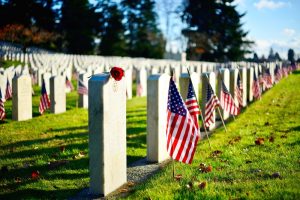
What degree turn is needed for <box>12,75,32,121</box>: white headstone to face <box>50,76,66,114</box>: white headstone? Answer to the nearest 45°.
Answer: approximately 90° to its left

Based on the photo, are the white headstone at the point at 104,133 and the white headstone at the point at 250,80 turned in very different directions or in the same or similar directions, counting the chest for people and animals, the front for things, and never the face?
same or similar directions

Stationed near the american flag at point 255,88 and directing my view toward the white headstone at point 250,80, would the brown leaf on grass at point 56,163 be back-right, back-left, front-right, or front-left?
back-left

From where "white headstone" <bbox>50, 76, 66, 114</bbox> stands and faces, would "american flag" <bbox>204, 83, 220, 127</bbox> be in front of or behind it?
in front

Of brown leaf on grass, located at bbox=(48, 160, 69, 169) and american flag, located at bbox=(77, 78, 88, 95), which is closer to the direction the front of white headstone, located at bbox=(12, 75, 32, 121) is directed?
the brown leaf on grass

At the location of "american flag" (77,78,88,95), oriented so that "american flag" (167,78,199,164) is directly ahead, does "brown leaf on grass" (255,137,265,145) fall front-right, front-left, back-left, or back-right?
front-left
